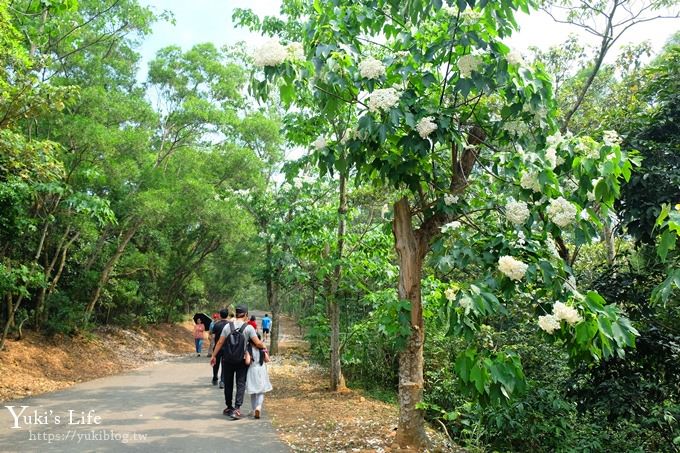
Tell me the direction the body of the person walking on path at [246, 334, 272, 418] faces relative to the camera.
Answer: away from the camera
